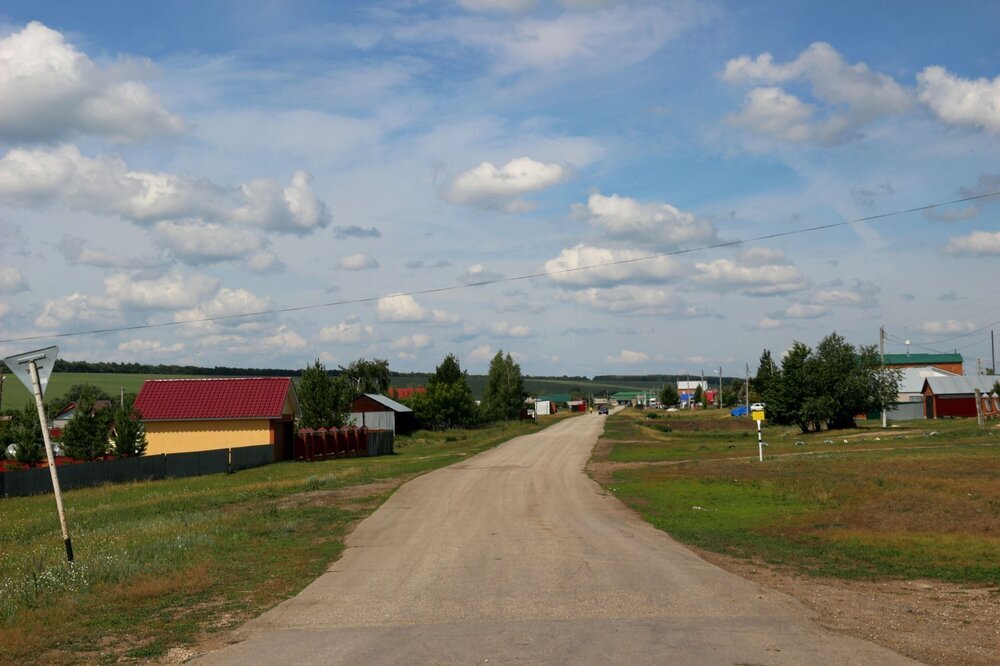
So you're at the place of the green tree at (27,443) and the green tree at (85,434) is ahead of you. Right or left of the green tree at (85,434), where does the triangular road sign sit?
right

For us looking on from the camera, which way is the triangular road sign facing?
facing away from the viewer

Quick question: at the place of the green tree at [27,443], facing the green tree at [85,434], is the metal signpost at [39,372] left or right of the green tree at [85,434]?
right

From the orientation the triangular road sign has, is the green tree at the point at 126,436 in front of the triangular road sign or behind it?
in front

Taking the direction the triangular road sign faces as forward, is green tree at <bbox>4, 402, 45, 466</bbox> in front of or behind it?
in front
